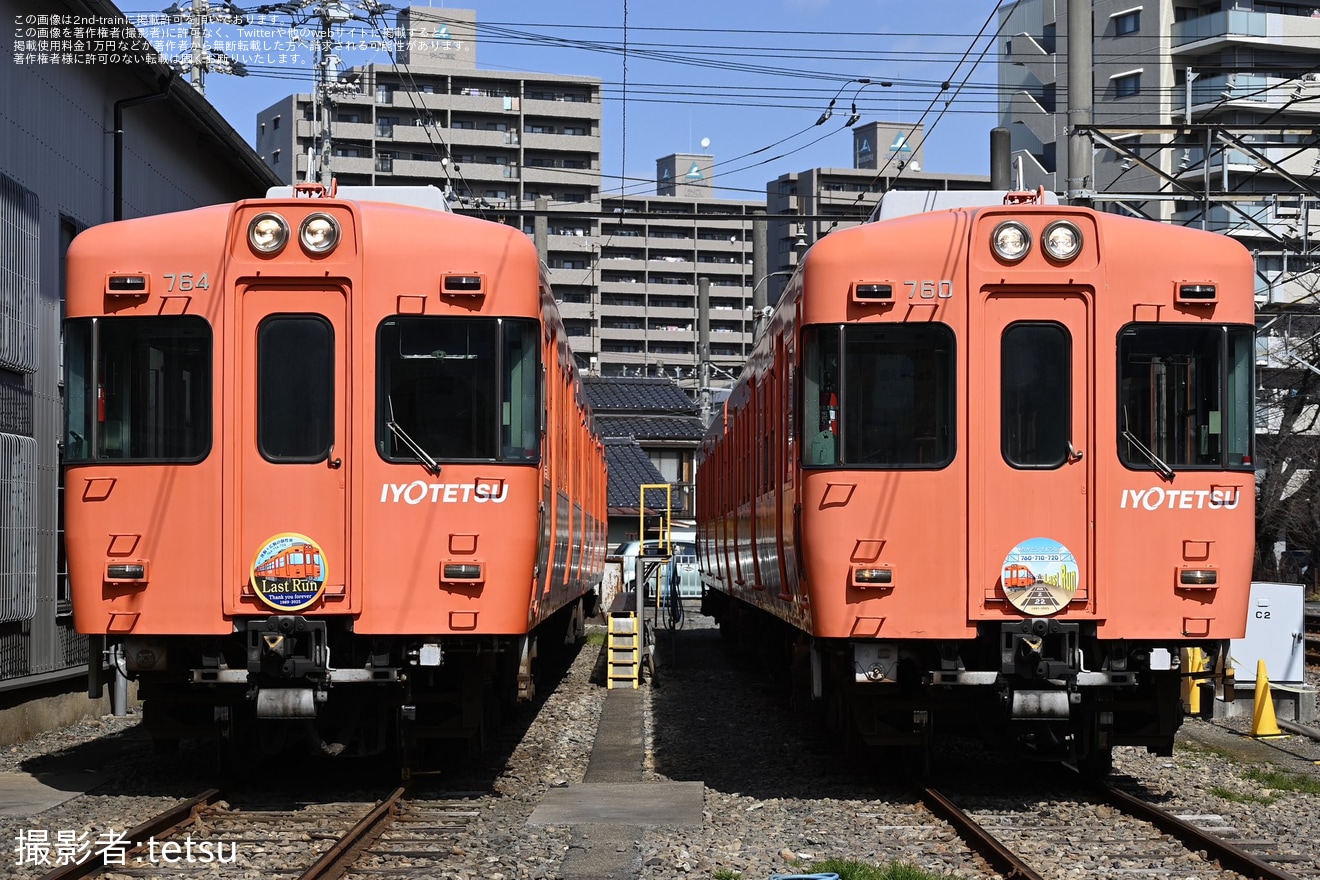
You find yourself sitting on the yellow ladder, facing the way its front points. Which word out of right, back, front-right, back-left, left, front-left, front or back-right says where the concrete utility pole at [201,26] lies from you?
back-right

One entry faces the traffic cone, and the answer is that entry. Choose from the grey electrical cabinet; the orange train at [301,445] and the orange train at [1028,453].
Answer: the grey electrical cabinet

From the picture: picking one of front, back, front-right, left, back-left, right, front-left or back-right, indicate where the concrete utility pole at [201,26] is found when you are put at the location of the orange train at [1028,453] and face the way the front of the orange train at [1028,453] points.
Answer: back-right

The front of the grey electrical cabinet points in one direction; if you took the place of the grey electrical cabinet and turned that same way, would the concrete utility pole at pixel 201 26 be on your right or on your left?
on your right

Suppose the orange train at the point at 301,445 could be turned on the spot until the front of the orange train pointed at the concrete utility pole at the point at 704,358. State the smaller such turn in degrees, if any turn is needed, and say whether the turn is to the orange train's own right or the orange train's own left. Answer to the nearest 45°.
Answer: approximately 180°

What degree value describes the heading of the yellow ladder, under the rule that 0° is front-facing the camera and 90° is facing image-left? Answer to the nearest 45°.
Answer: approximately 0°

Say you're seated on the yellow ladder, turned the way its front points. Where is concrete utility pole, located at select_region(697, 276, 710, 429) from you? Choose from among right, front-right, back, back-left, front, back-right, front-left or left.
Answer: back

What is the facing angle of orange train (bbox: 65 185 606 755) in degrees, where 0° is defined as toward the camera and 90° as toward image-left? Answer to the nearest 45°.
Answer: approximately 0°

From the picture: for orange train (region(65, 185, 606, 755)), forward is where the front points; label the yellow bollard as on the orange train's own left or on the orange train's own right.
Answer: on the orange train's own left
